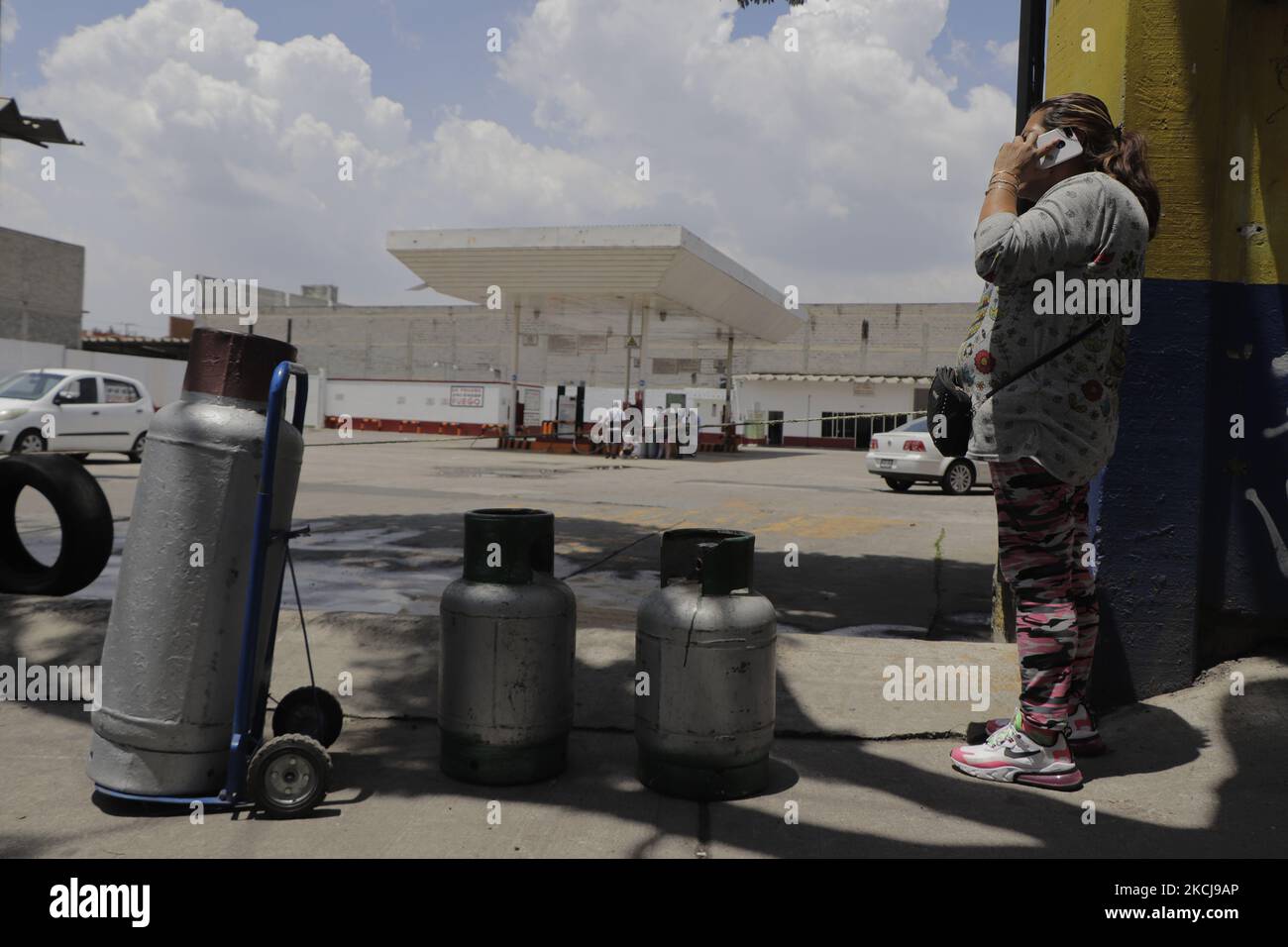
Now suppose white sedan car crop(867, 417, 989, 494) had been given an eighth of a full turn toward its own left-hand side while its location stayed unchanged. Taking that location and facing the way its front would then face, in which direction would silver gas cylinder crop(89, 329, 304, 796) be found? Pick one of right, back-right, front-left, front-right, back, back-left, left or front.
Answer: back

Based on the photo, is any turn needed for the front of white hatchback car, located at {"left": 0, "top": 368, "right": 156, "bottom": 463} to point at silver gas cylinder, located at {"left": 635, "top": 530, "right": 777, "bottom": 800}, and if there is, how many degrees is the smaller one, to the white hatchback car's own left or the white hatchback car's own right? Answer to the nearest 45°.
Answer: approximately 45° to the white hatchback car's own left

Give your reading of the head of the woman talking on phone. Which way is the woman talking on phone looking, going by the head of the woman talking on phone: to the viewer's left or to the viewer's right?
to the viewer's left

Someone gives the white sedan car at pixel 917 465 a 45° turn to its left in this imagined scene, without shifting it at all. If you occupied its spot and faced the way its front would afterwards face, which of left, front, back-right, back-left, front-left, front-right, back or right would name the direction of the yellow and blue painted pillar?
back

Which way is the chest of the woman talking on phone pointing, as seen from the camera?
to the viewer's left

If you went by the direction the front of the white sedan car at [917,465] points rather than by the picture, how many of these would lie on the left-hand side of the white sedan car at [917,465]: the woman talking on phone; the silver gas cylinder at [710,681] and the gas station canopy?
1

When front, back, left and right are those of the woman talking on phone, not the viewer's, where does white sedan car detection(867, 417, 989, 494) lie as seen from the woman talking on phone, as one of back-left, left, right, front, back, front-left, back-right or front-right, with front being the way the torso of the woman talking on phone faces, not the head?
right

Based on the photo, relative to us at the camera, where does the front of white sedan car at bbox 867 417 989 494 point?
facing away from the viewer and to the right of the viewer

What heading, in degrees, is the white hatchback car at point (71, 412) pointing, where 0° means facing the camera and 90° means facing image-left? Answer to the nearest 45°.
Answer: approximately 45°

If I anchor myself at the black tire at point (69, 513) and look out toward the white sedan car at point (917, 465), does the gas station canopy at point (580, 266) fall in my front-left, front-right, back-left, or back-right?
front-left

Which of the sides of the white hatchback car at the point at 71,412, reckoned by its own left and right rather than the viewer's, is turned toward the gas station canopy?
back

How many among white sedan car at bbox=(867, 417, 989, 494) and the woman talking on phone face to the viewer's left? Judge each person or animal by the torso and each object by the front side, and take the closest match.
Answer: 1

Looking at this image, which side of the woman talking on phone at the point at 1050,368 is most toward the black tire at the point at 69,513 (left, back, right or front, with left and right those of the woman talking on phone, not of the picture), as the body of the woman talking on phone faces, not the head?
front

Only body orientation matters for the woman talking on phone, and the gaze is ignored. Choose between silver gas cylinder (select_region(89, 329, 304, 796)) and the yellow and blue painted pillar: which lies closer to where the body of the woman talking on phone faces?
the silver gas cylinder
